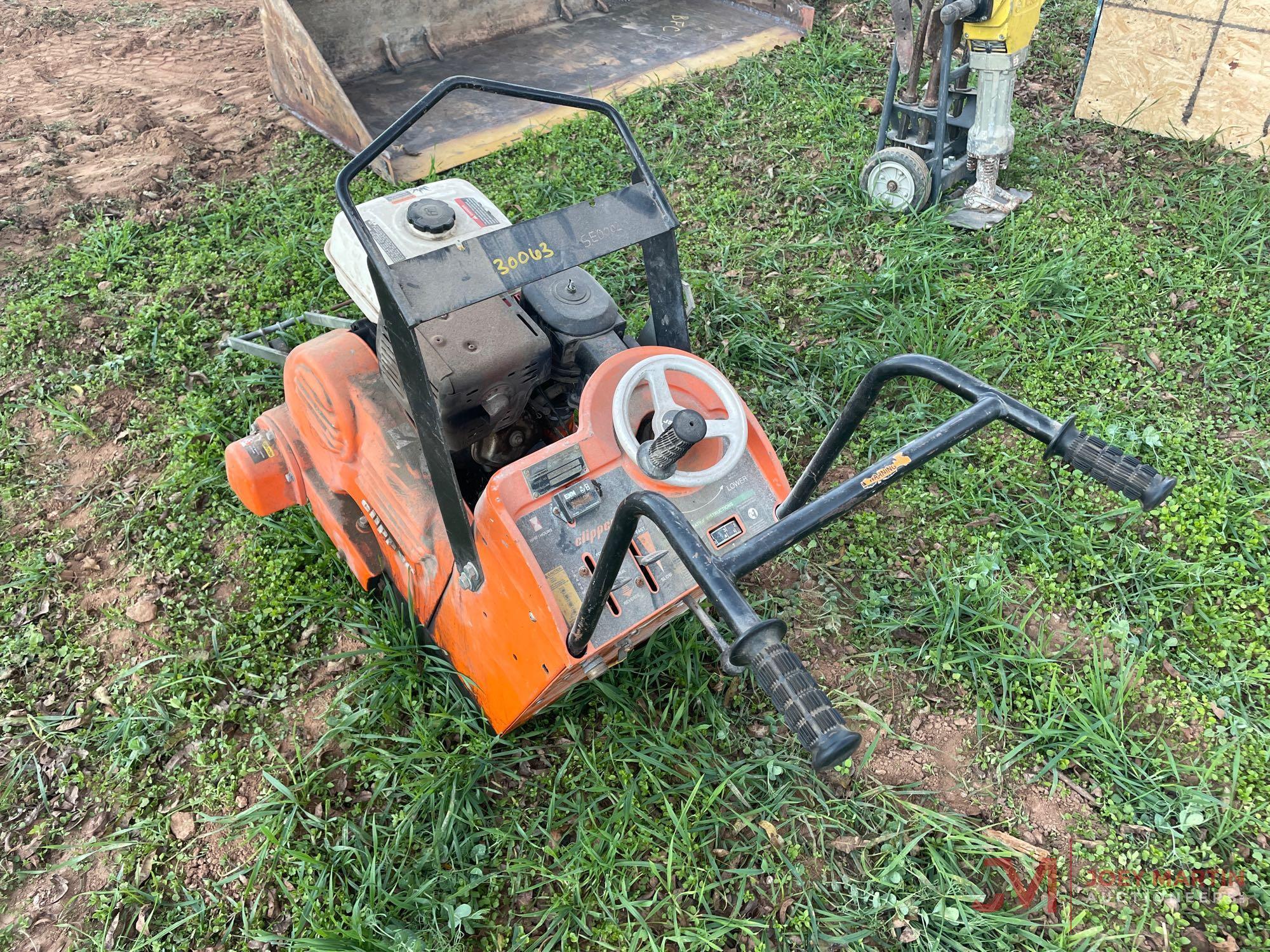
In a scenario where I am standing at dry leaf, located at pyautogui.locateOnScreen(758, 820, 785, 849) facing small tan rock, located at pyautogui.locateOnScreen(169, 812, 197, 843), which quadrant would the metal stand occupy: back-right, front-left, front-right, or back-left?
back-right

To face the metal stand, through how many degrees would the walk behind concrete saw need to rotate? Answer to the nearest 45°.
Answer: approximately 90° to its right

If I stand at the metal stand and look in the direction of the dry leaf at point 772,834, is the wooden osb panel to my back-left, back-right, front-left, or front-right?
back-left

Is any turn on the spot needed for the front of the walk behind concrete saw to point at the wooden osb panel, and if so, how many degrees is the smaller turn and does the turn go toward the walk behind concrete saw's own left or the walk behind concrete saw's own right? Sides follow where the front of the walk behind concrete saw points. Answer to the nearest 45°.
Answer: approximately 90° to the walk behind concrete saw's own right

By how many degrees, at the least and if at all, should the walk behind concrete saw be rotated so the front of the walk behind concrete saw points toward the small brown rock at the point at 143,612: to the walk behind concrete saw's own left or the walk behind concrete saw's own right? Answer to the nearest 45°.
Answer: approximately 45° to the walk behind concrete saw's own left

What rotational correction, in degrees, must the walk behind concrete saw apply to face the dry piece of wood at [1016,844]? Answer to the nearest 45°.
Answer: approximately 135° to its right

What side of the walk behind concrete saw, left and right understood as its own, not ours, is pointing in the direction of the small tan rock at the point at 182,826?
left

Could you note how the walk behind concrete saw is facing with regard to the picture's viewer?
facing away from the viewer and to the left of the viewer

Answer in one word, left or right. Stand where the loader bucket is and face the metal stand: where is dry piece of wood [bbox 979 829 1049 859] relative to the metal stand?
right
